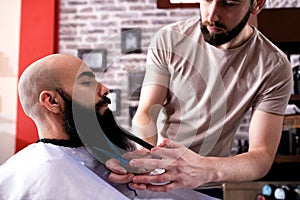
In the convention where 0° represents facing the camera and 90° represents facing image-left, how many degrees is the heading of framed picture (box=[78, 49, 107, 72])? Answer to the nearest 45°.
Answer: approximately 0°

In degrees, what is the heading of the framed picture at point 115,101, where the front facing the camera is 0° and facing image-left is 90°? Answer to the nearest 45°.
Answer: approximately 0°

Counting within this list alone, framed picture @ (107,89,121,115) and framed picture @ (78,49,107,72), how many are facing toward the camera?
2
